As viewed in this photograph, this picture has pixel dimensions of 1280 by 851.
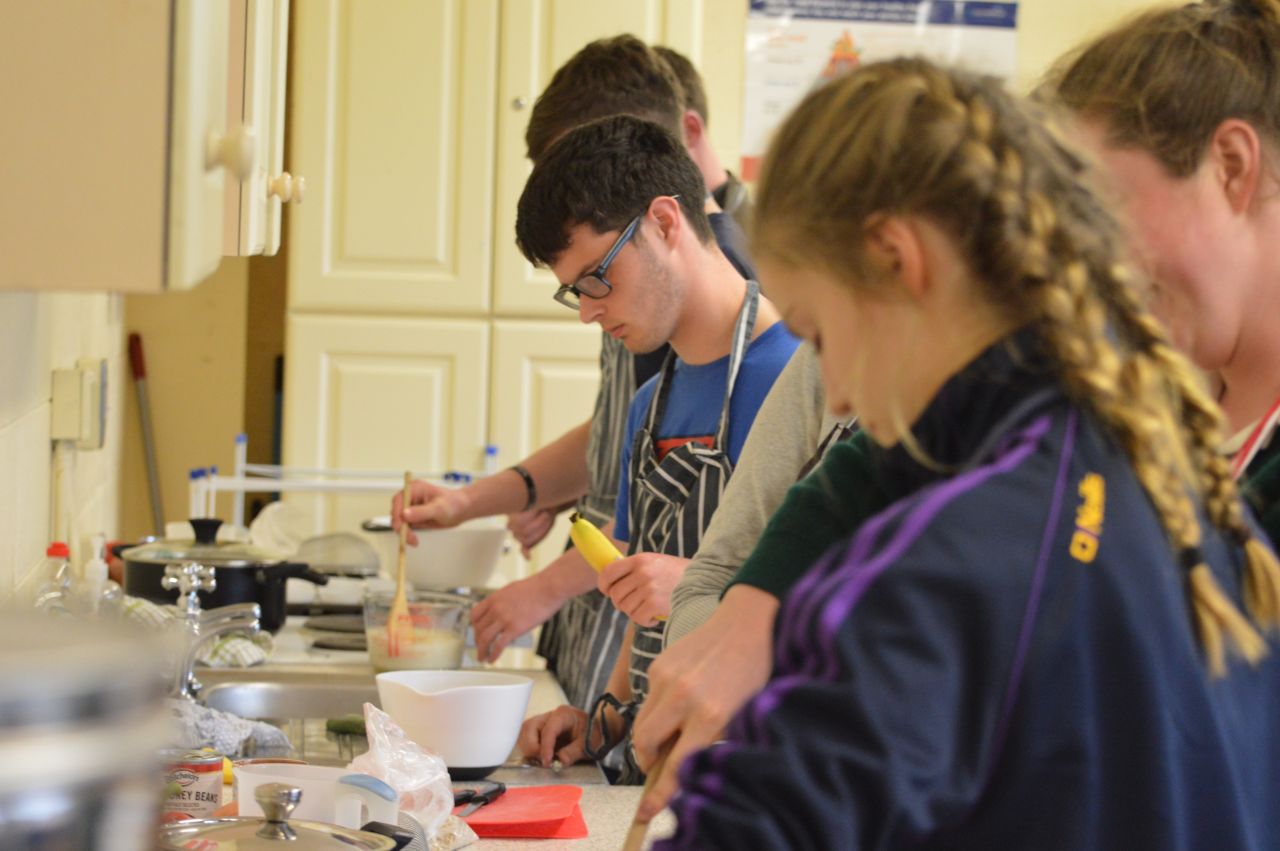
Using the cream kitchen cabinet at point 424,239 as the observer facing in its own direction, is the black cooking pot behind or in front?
in front

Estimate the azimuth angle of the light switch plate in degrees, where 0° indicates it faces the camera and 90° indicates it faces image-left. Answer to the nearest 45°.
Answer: approximately 270°

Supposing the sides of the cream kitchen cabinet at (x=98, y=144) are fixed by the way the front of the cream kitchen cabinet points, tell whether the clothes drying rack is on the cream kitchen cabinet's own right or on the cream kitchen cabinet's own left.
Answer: on the cream kitchen cabinet's own left

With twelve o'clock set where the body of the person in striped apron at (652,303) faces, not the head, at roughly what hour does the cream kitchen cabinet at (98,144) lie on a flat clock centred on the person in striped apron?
The cream kitchen cabinet is roughly at 11 o'clock from the person in striped apron.

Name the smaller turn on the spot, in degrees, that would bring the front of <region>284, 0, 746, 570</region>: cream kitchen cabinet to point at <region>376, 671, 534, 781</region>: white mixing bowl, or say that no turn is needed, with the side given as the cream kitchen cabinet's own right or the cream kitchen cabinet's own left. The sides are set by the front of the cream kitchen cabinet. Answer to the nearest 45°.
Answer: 0° — it already faces it

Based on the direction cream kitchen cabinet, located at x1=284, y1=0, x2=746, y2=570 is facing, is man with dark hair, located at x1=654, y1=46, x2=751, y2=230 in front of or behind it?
in front

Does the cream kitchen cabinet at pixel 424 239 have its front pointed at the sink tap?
yes

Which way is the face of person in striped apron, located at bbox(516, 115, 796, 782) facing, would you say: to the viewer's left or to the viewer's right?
to the viewer's left

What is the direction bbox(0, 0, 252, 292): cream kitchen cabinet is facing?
to the viewer's right

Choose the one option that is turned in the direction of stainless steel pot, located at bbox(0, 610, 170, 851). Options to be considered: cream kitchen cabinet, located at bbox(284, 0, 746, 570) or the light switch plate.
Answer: the cream kitchen cabinet

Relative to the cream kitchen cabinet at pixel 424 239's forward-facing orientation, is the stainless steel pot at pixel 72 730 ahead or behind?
ahead

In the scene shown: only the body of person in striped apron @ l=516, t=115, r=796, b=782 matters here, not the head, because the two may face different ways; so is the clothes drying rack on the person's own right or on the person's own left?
on the person's own right

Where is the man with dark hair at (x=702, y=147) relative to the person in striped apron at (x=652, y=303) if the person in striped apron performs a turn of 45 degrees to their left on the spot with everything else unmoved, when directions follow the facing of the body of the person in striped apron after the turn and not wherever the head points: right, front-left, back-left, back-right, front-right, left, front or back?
back
